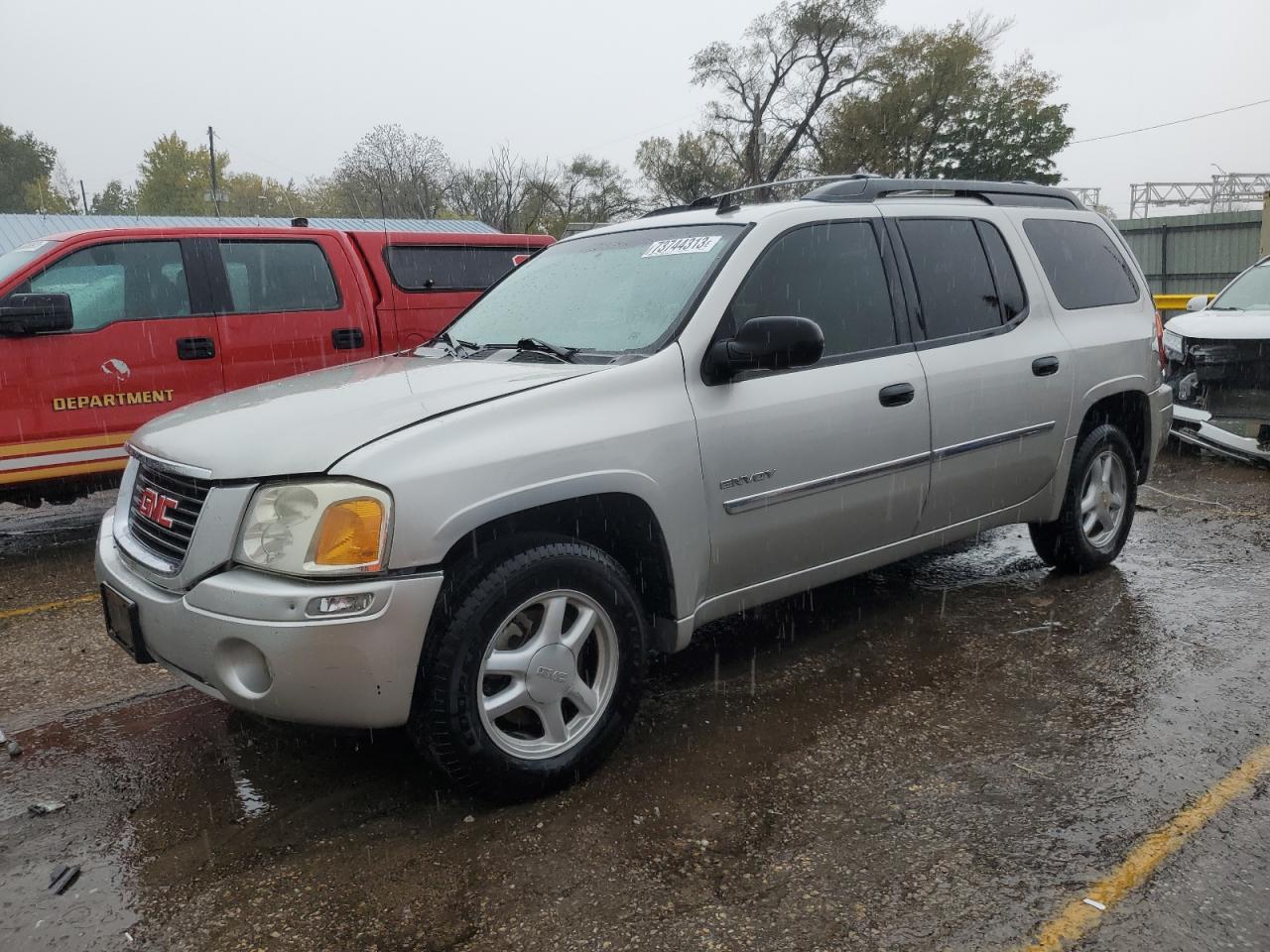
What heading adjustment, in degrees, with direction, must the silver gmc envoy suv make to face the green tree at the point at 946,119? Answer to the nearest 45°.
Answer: approximately 135° to its right

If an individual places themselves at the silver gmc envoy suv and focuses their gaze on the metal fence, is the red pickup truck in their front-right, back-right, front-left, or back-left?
front-left

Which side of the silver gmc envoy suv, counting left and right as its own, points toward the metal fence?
back

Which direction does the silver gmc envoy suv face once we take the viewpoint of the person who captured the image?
facing the viewer and to the left of the viewer

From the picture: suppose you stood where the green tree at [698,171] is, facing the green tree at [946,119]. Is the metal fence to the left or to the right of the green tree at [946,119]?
right

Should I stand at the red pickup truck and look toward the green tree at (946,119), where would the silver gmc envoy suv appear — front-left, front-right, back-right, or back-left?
back-right

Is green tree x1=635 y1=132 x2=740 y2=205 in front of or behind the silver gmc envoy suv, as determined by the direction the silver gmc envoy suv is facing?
behind

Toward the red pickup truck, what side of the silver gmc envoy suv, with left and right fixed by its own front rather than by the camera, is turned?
right

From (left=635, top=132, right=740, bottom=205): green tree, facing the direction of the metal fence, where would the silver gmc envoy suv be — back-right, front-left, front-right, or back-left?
front-right

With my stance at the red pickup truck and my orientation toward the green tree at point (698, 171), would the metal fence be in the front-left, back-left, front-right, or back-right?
front-right
